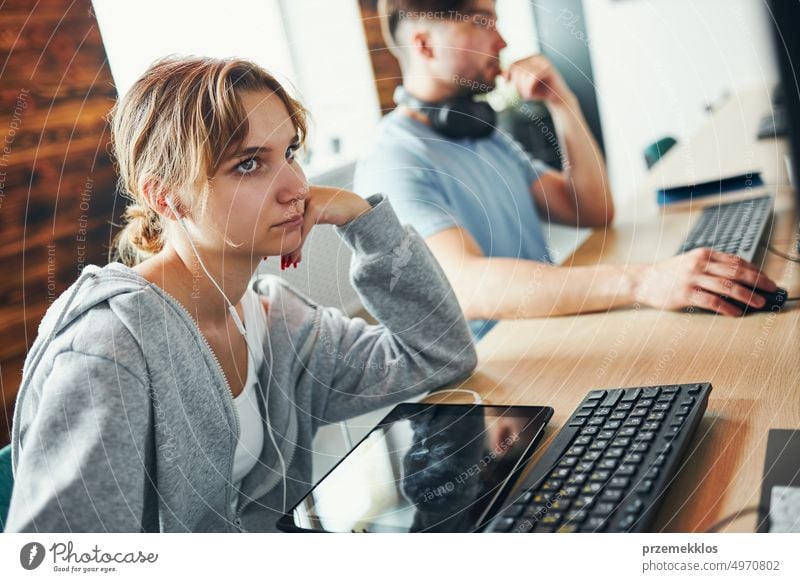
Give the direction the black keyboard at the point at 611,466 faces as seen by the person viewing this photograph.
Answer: facing to the left of the viewer

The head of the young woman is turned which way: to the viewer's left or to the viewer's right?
to the viewer's right

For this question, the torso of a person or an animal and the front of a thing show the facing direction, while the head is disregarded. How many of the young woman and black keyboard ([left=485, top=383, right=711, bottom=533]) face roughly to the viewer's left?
1

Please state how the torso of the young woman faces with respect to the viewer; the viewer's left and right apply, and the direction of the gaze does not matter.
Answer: facing the viewer and to the right of the viewer
